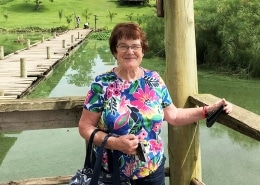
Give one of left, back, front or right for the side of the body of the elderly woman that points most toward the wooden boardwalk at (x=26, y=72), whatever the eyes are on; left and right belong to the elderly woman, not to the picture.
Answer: back

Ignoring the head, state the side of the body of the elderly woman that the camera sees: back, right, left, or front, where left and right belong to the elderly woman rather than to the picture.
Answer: front

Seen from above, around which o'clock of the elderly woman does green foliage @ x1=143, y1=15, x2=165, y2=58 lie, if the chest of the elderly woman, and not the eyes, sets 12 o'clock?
The green foliage is roughly at 6 o'clock from the elderly woman.

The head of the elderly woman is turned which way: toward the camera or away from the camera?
toward the camera
